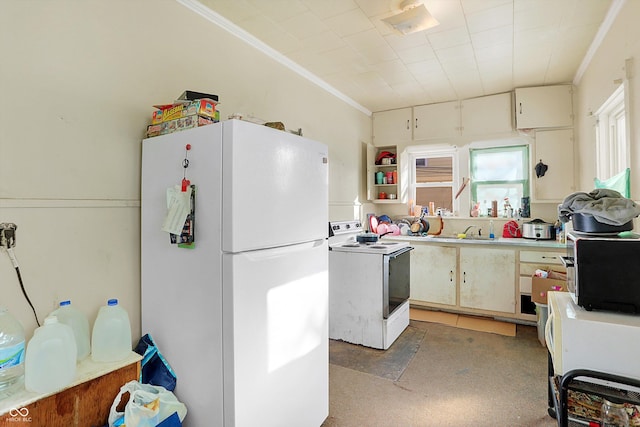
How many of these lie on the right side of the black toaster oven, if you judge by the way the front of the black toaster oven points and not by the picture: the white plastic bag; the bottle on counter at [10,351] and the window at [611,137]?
1

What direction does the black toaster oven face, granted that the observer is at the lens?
facing to the left of the viewer

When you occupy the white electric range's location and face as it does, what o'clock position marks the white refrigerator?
The white refrigerator is roughly at 2 o'clock from the white electric range.

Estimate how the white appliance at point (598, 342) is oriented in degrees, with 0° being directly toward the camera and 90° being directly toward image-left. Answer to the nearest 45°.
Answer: approximately 90°

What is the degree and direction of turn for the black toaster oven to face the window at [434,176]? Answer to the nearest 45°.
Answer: approximately 45° to its right

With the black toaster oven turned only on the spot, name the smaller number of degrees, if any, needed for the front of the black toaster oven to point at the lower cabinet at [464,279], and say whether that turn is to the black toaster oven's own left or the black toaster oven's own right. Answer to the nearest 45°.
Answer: approximately 45° to the black toaster oven's own right

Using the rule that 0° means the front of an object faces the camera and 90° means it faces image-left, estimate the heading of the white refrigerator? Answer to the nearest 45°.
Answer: approximately 315°

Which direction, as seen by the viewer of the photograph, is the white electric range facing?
facing the viewer and to the right of the viewer

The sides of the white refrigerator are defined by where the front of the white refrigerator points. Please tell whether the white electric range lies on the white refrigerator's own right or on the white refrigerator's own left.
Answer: on the white refrigerator's own left

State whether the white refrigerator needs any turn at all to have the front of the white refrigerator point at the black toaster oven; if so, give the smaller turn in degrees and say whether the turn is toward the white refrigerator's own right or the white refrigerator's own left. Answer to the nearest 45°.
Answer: approximately 45° to the white refrigerator's own left
